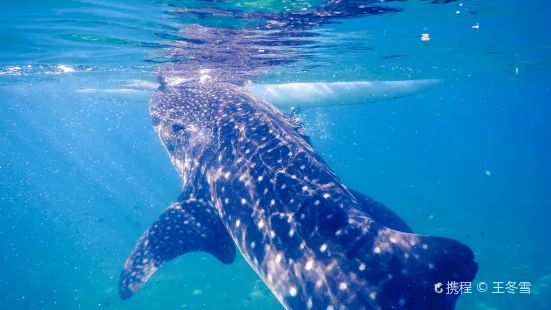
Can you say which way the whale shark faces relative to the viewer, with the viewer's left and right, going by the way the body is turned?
facing away from the viewer and to the left of the viewer
